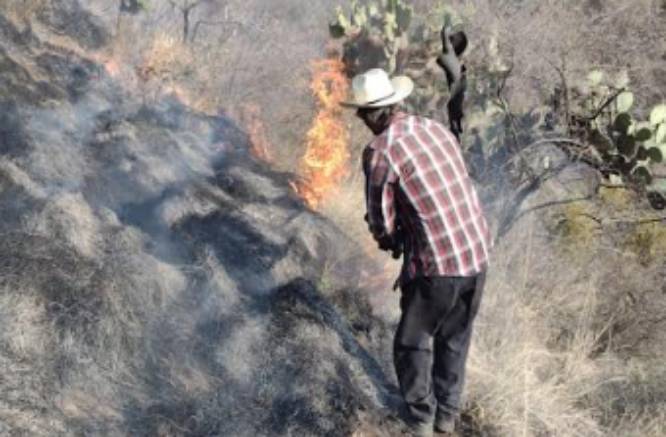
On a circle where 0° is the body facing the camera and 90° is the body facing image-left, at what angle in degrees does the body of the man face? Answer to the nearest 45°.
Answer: approximately 135°

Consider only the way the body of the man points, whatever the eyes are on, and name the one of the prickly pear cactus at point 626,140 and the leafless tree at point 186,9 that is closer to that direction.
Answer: the leafless tree

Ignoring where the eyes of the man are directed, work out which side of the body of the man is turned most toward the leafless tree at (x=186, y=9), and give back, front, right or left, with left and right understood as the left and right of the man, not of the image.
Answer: front

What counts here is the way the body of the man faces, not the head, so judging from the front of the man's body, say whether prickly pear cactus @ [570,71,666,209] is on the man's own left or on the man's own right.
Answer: on the man's own right
